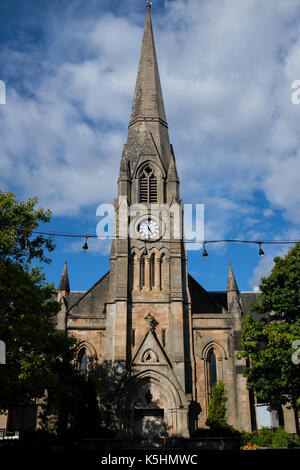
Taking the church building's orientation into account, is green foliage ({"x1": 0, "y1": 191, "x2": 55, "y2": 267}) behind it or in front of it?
in front

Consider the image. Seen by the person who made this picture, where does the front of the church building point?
facing the viewer

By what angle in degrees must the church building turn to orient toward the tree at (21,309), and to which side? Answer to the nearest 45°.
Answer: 0° — it already faces it
